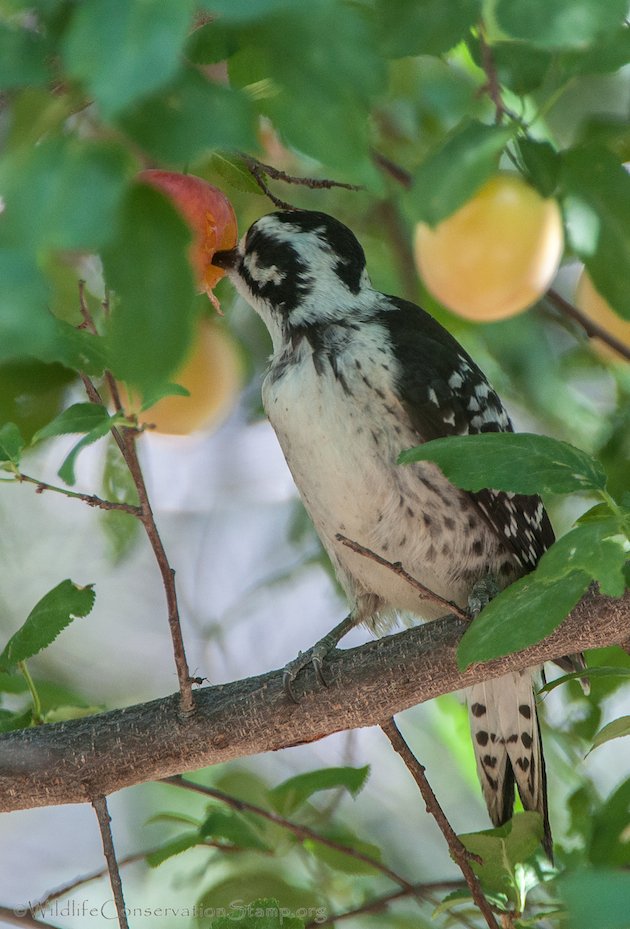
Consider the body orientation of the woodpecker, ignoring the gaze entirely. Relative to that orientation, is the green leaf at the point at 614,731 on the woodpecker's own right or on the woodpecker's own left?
on the woodpecker's own left

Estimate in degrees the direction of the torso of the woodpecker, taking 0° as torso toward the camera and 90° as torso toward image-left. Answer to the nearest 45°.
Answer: approximately 45°

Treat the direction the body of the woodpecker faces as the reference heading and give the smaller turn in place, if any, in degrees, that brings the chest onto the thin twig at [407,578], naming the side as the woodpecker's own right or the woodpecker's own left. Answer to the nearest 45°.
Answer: approximately 45° to the woodpecker's own left
